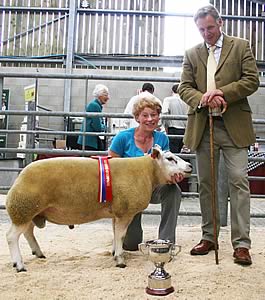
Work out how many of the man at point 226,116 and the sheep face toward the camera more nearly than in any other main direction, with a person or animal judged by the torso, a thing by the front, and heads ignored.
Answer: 1

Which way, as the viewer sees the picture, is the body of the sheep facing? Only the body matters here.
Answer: to the viewer's right

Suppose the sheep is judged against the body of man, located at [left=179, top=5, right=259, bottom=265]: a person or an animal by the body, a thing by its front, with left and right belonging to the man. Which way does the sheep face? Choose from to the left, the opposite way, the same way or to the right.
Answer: to the left

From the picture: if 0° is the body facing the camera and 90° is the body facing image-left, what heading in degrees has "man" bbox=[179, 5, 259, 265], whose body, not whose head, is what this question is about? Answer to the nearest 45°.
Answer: approximately 0°

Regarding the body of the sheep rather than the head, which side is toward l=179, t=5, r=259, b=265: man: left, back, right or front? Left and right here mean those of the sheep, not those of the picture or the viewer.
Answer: front

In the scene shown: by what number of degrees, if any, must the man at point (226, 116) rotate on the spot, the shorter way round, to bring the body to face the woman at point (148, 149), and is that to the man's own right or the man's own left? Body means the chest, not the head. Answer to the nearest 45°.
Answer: approximately 90° to the man's own right

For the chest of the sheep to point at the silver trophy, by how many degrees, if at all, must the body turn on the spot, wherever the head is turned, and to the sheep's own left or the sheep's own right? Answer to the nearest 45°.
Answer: approximately 45° to the sheep's own right
